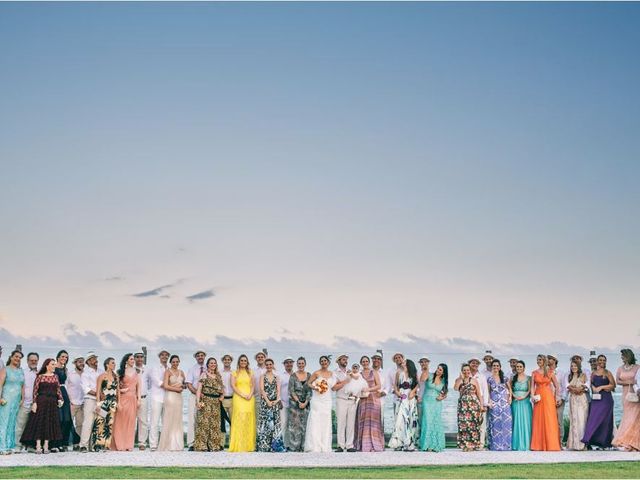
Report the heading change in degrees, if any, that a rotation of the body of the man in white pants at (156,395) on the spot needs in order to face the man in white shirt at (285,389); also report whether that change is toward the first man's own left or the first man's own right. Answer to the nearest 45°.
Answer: approximately 45° to the first man's own left

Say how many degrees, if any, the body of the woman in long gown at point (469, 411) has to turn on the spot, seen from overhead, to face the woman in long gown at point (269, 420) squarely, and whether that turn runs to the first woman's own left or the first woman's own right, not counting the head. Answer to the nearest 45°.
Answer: approximately 90° to the first woman's own right

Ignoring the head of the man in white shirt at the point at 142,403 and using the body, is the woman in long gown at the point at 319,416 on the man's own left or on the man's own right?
on the man's own left

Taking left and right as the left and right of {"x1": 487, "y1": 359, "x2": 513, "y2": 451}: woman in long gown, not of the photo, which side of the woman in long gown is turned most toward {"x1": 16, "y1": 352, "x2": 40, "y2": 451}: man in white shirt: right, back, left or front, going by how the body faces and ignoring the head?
right

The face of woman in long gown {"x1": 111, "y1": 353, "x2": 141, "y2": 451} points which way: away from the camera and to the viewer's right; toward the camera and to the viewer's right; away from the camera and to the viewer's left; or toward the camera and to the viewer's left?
toward the camera and to the viewer's right

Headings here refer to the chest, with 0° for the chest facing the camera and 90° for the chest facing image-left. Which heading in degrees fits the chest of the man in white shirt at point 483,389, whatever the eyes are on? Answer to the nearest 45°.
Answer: approximately 0°

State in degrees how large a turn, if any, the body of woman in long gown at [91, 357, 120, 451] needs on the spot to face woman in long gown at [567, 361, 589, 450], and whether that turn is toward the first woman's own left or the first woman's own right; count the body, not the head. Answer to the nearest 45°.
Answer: approximately 45° to the first woman's own left
